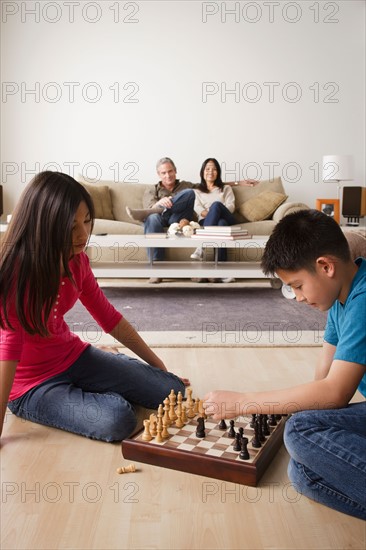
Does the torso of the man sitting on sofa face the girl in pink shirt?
yes

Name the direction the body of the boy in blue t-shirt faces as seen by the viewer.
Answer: to the viewer's left

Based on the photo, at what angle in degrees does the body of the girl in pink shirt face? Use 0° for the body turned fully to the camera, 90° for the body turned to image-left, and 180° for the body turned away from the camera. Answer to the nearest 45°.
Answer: approximately 315°

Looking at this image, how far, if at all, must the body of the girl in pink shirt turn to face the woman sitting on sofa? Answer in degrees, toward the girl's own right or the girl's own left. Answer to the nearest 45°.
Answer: approximately 135° to the girl's own left

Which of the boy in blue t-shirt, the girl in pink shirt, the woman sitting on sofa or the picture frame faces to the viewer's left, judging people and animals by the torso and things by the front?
the boy in blue t-shirt

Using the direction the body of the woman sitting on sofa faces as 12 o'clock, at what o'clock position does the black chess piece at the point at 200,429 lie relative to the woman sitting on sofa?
The black chess piece is roughly at 12 o'clock from the woman sitting on sofa.
